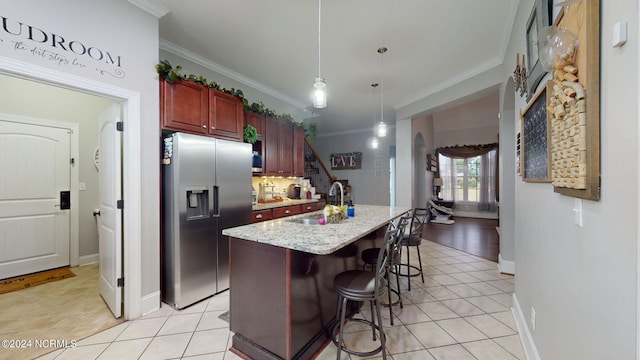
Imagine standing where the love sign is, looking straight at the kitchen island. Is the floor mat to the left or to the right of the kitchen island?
right

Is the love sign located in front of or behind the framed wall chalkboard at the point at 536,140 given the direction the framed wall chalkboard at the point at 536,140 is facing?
in front

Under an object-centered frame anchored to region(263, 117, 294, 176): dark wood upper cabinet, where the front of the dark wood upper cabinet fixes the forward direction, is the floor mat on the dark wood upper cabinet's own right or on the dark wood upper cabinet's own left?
on the dark wood upper cabinet's own right

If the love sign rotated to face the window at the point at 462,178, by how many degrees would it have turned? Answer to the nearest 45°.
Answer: approximately 90° to its left

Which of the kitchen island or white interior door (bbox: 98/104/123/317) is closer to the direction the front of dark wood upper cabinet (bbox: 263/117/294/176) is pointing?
the kitchen island

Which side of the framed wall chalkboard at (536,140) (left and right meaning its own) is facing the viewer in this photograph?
left

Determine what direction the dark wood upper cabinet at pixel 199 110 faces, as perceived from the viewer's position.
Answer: facing the viewer and to the right of the viewer

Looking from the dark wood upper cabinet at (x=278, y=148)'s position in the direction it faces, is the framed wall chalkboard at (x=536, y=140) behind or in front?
in front

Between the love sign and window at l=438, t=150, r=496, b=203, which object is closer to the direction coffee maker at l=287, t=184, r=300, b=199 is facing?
the window

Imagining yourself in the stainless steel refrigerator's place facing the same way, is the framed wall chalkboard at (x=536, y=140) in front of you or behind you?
in front

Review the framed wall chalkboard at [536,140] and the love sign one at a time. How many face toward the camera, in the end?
1

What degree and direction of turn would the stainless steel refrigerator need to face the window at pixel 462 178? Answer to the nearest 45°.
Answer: approximately 45° to its left

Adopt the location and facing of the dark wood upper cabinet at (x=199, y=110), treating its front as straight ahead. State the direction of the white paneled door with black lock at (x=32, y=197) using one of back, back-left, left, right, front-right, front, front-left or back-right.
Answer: back
